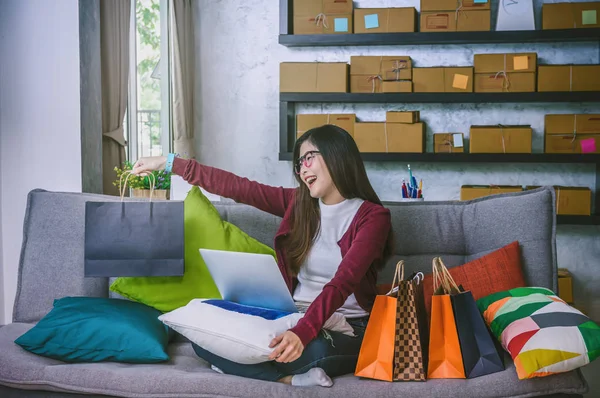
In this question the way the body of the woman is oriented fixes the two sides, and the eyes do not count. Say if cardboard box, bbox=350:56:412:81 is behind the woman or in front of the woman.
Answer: behind

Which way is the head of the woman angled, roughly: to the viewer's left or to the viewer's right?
to the viewer's left

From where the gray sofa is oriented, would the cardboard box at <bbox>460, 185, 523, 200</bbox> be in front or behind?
behind

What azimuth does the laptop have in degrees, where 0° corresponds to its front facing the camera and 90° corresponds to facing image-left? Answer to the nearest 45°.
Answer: approximately 225°

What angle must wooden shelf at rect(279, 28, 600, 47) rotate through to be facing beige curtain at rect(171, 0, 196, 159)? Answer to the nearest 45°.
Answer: approximately 90° to its right

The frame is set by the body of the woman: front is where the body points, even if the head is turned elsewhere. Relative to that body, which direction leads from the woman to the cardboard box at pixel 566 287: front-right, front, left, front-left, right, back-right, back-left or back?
back

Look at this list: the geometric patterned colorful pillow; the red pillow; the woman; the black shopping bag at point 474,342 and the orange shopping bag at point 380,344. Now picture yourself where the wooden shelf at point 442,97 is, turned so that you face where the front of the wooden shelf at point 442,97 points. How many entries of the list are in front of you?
5

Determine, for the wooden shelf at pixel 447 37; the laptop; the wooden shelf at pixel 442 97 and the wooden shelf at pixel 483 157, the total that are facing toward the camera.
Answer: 3

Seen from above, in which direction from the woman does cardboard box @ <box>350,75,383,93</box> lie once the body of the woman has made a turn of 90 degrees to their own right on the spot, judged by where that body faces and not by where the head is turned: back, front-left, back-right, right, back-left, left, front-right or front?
front-right

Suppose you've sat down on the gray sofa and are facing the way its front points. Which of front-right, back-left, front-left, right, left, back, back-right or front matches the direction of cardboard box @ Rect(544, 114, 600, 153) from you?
back-left

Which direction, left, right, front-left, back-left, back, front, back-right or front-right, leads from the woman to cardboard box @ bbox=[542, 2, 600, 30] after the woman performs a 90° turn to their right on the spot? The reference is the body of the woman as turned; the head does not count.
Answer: right
